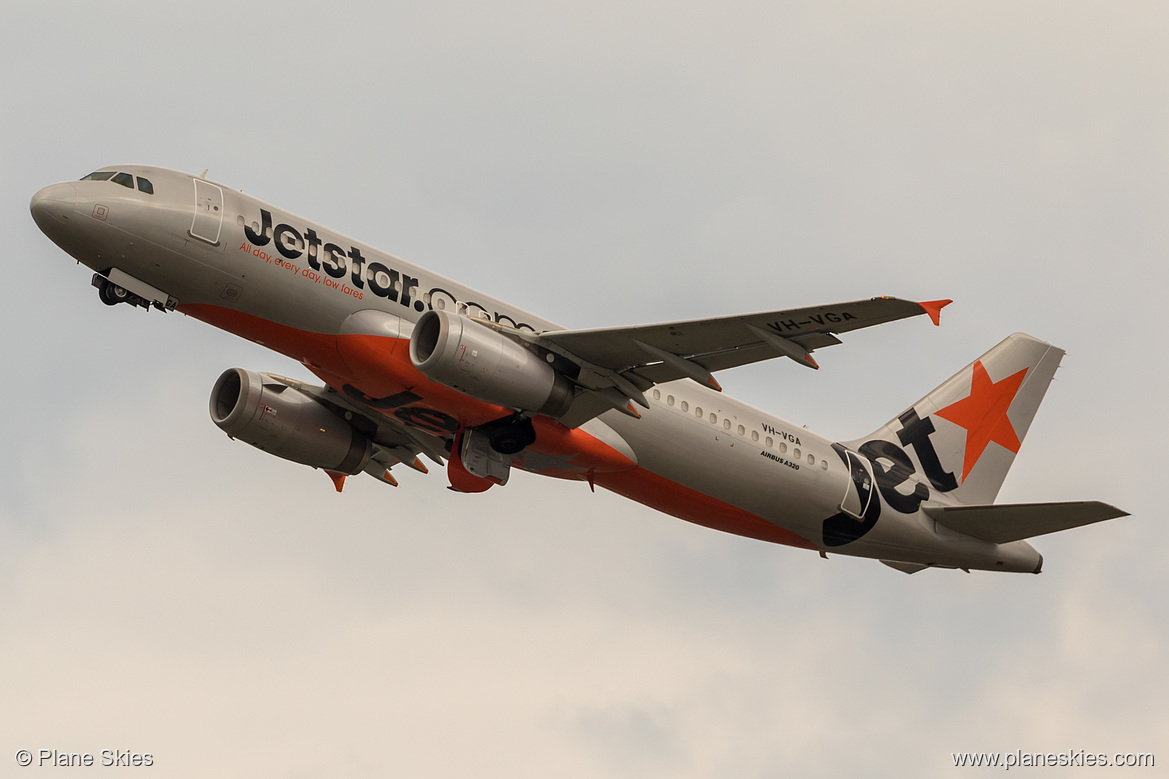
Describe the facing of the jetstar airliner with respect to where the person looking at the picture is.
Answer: facing the viewer and to the left of the viewer
